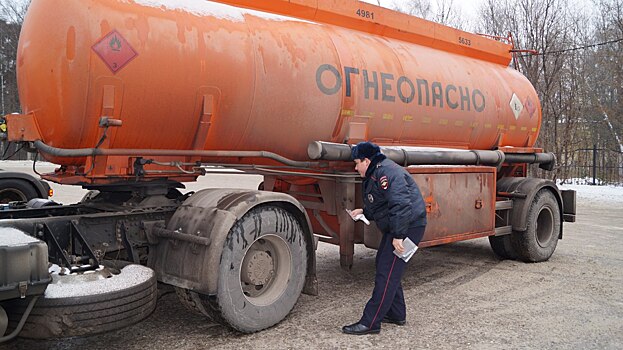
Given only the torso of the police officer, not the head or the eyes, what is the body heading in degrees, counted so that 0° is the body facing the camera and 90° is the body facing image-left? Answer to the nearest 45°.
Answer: approximately 90°

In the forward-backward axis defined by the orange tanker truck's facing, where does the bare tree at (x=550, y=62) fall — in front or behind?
behind

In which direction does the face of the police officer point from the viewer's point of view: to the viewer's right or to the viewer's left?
to the viewer's left

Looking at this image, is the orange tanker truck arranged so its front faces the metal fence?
no

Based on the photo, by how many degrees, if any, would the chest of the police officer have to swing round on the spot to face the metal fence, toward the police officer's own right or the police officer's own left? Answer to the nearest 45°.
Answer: approximately 135° to the police officer's own right

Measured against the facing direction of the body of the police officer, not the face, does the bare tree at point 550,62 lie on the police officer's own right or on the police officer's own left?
on the police officer's own right

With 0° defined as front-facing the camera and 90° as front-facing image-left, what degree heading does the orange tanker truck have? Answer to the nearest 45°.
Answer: approximately 45°
